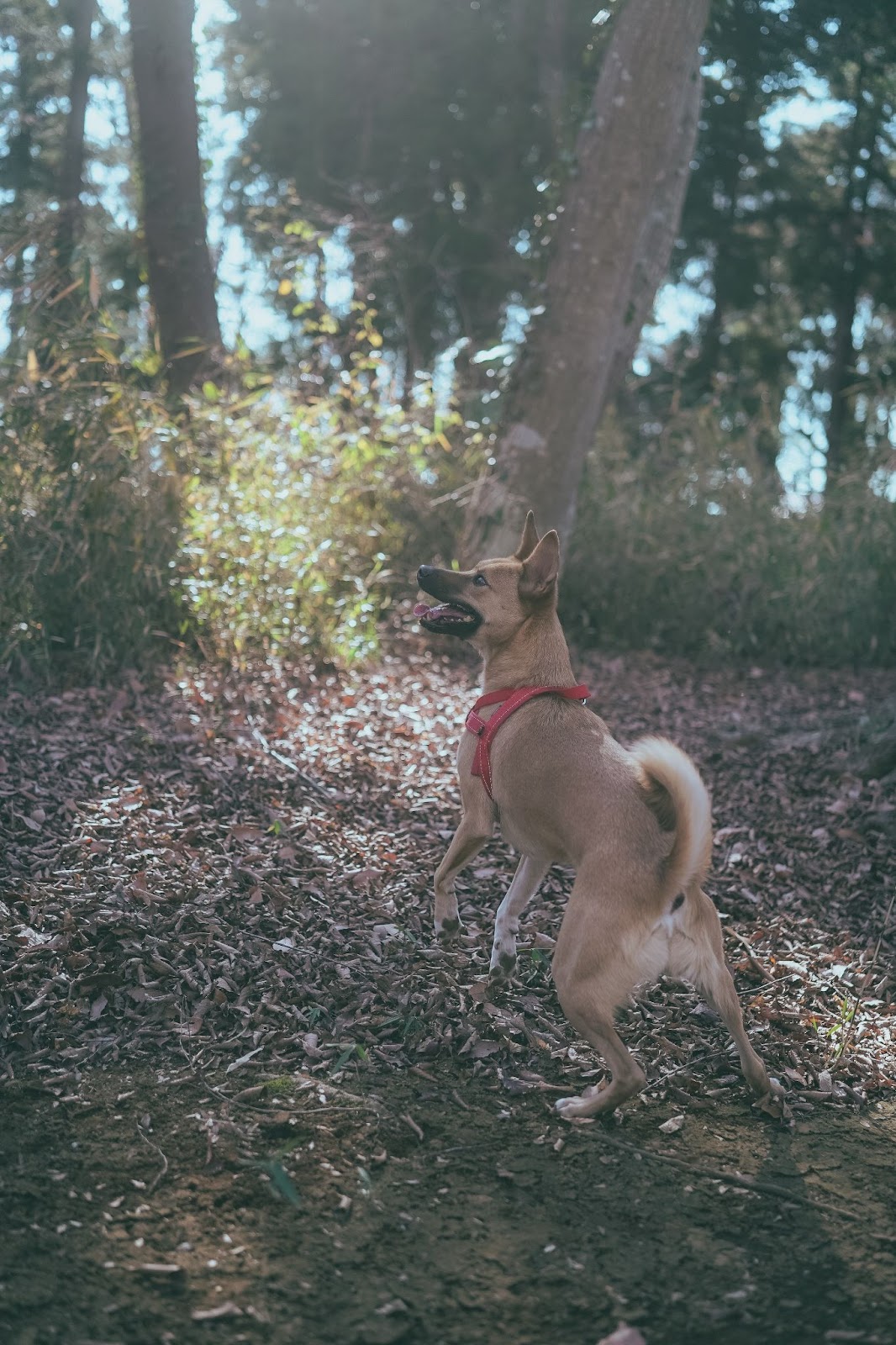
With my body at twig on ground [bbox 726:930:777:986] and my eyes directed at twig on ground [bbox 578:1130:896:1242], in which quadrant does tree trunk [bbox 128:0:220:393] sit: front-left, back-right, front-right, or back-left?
back-right

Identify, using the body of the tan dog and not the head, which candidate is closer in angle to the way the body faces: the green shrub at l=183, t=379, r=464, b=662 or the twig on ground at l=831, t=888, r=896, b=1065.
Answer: the green shrub

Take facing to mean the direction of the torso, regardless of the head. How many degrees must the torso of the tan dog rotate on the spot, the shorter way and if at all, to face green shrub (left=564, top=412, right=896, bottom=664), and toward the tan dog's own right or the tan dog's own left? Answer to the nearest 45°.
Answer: approximately 45° to the tan dog's own right

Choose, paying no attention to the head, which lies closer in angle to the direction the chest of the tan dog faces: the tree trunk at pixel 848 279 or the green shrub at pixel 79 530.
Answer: the green shrub

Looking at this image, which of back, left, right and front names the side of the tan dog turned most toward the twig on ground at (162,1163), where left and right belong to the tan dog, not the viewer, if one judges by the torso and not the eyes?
left

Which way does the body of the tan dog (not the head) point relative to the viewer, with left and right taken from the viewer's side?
facing away from the viewer and to the left of the viewer

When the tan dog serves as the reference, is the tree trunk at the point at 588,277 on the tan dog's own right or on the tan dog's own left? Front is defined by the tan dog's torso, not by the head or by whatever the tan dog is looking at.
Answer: on the tan dog's own right
